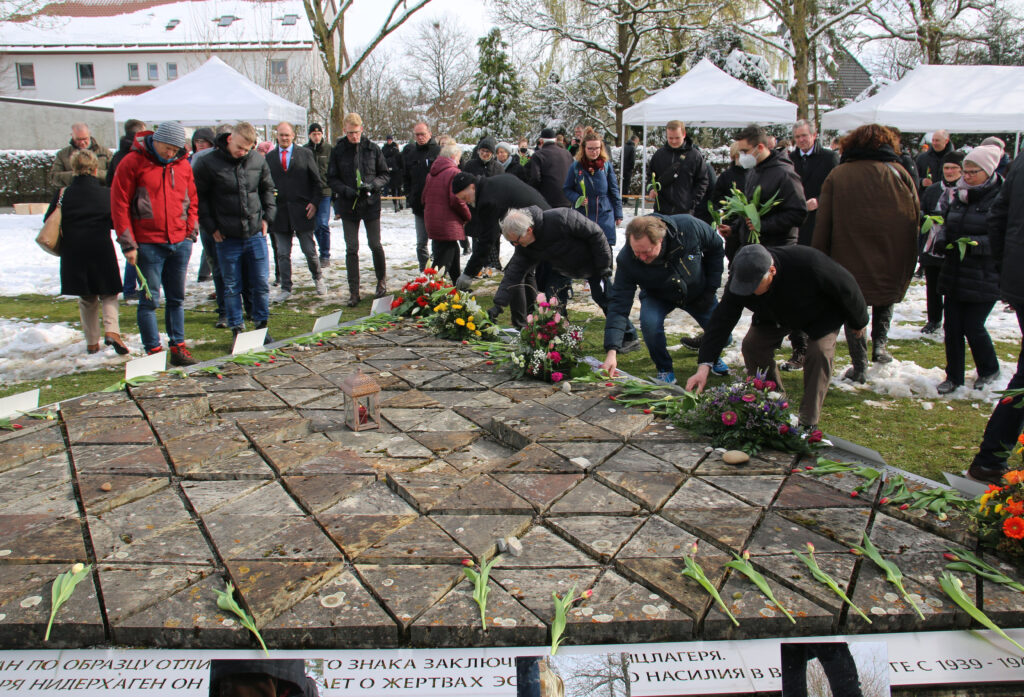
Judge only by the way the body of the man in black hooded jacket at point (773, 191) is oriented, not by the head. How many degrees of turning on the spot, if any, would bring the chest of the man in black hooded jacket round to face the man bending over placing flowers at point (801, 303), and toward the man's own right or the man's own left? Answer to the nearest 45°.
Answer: approximately 45° to the man's own left

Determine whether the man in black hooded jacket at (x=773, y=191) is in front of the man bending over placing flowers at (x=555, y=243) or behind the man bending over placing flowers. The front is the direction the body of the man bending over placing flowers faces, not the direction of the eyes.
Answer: behind

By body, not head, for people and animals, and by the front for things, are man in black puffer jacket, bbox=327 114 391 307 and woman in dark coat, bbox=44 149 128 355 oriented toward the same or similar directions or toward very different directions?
very different directions

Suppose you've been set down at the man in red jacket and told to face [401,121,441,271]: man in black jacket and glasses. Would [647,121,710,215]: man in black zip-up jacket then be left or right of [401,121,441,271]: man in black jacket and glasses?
right

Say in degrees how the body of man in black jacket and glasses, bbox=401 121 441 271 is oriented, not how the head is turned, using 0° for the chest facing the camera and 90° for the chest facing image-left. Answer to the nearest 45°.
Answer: approximately 0°

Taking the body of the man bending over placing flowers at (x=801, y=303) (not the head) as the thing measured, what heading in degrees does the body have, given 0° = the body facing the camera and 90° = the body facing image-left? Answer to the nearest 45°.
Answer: approximately 45°

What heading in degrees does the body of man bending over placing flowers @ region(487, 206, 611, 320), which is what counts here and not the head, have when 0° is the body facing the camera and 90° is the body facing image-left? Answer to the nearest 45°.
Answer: approximately 45°

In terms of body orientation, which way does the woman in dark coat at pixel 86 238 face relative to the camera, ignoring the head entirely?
away from the camera

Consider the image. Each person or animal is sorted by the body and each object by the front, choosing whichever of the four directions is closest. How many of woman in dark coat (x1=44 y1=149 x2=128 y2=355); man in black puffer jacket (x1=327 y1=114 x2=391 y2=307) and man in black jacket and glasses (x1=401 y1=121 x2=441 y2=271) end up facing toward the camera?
2
